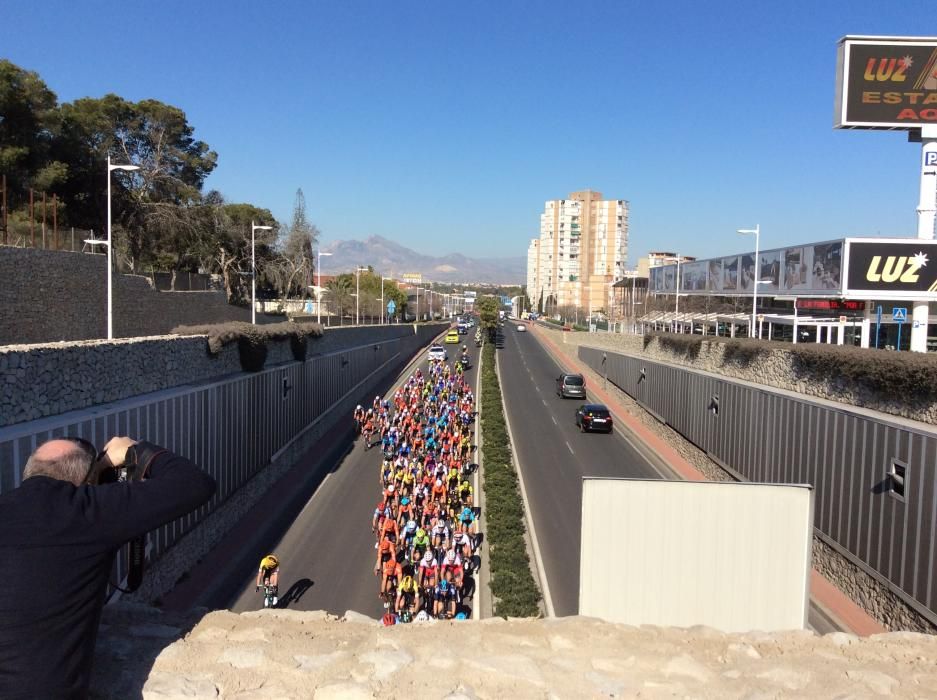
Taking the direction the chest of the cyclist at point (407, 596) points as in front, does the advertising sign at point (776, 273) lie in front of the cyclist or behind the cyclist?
behind

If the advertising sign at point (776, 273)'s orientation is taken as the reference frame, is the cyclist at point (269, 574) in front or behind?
in front

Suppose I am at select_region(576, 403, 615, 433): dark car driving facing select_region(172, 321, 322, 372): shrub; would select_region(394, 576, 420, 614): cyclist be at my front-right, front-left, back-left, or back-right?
front-left

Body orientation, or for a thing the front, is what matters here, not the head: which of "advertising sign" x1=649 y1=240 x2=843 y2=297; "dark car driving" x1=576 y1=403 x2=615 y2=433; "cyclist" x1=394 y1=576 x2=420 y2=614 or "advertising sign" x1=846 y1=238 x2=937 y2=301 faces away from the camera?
the dark car driving

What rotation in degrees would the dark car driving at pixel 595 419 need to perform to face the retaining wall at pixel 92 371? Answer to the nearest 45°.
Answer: approximately 180°

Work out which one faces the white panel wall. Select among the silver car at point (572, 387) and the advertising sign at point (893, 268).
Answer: the advertising sign

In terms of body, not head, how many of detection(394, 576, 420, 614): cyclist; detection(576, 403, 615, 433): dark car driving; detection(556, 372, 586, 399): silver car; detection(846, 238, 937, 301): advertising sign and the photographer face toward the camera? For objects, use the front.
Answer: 2

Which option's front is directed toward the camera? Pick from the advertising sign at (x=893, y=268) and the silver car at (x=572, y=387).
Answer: the advertising sign

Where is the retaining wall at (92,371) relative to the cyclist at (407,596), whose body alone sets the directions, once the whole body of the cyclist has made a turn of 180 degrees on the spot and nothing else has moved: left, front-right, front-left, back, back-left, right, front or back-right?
left

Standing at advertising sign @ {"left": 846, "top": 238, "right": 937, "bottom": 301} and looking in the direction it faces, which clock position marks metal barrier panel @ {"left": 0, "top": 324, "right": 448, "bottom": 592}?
The metal barrier panel is roughly at 1 o'clock from the advertising sign.

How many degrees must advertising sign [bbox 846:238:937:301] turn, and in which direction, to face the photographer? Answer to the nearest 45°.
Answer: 0° — it already faces them

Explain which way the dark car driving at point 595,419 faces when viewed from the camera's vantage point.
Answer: facing away from the viewer

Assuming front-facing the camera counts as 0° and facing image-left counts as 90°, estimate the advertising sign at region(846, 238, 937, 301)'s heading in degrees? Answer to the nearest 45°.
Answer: approximately 0°

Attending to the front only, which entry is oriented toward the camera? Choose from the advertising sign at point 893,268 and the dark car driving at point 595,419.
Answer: the advertising sign

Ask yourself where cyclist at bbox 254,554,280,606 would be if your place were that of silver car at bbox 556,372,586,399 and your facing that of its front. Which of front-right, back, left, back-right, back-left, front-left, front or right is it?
back

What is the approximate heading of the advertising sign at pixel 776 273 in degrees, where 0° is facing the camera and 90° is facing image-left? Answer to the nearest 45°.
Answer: approximately 45°

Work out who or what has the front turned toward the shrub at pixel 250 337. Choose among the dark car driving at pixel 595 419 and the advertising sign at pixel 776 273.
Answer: the advertising sign

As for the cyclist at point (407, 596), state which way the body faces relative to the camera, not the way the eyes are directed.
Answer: toward the camera

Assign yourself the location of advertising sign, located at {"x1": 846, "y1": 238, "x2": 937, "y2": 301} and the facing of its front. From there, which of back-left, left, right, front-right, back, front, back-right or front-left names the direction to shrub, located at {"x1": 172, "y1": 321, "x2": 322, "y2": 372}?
front-right

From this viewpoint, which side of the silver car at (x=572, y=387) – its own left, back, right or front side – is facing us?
back
